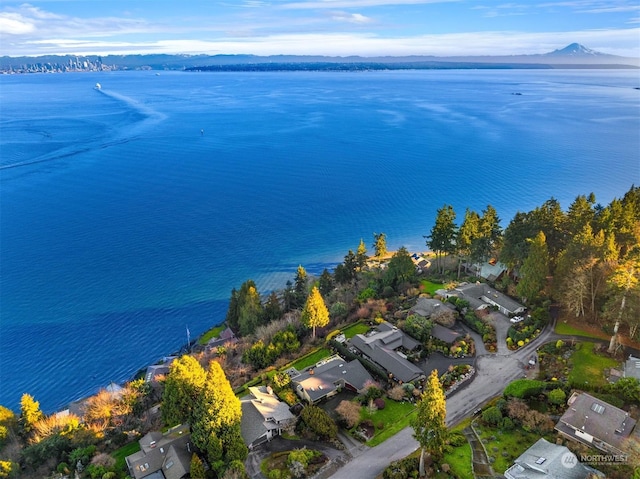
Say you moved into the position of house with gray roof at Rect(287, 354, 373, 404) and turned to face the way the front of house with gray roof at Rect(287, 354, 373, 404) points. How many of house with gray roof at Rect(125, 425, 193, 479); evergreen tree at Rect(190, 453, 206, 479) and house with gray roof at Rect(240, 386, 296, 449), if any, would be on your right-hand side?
3

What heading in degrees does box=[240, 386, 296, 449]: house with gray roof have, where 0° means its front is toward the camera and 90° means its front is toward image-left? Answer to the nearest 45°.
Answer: approximately 315°

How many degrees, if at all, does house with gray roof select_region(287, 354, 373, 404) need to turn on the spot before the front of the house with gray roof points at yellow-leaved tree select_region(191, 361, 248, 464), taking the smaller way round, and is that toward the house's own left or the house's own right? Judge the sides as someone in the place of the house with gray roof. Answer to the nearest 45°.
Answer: approximately 90° to the house's own right

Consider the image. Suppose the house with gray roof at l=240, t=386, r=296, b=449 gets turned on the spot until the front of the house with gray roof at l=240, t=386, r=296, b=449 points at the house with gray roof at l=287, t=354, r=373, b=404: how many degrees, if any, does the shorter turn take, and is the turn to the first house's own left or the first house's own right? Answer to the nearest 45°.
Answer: approximately 90° to the first house's own left

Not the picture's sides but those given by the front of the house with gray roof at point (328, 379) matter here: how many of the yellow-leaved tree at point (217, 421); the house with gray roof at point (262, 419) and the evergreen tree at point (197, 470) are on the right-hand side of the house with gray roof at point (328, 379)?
3

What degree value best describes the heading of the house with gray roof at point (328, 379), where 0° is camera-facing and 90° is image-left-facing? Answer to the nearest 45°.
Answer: approximately 315°

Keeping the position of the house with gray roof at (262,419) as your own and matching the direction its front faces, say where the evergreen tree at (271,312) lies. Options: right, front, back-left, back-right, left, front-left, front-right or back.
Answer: back-left
